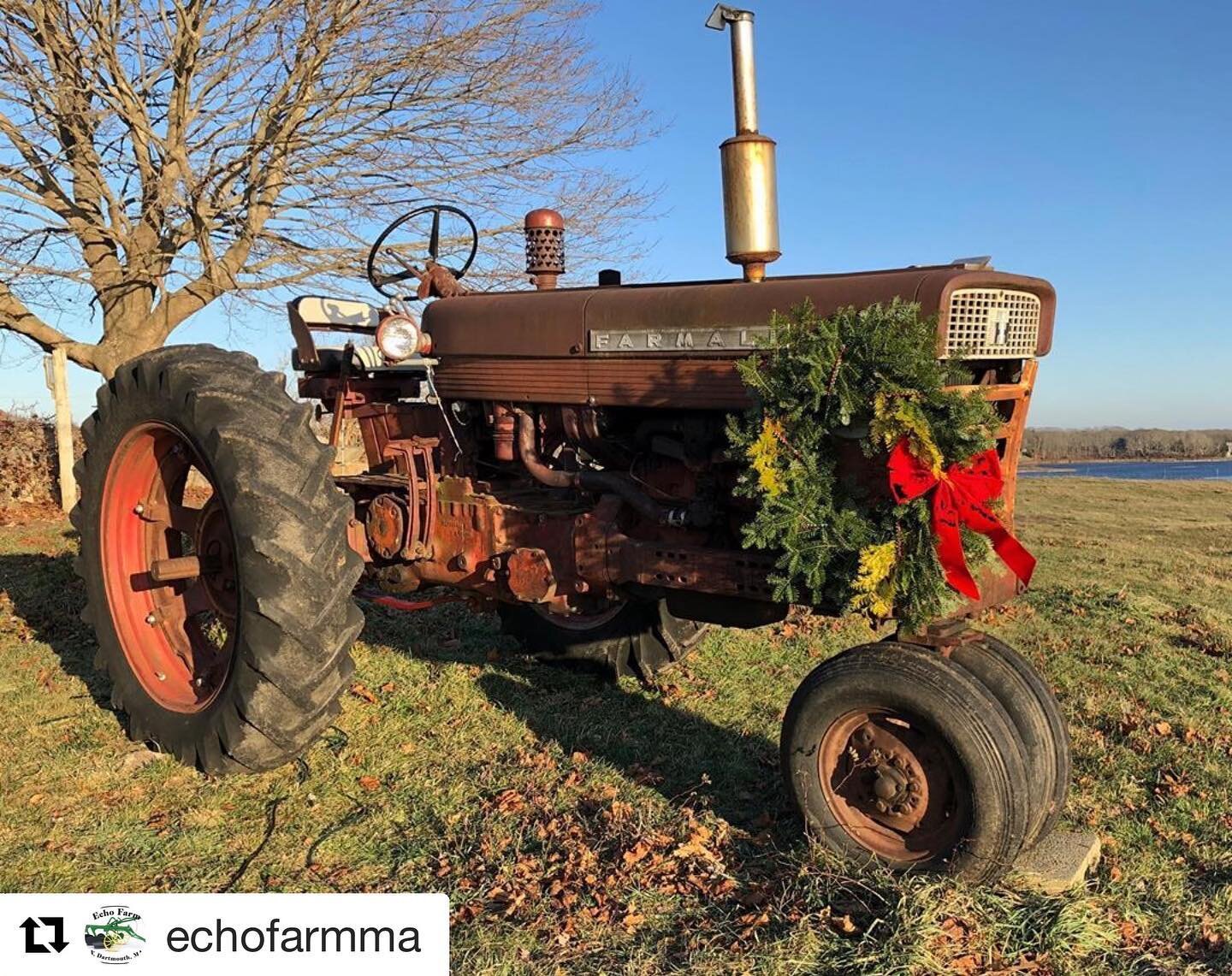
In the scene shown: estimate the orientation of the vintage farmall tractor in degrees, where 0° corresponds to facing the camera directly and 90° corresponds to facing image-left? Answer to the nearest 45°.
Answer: approximately 315°

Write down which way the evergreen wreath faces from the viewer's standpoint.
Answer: facing the viewer

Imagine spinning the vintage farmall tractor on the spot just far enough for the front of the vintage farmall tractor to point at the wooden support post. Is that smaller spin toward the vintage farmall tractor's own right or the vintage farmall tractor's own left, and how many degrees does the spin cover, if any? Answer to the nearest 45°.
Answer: approximately 180°

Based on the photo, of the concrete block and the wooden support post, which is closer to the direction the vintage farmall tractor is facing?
the concrete block

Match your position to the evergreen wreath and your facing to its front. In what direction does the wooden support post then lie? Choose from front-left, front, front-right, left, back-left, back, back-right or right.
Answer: back-right
